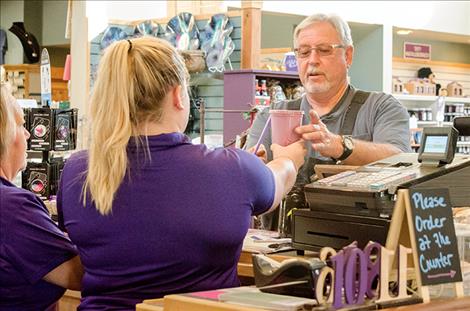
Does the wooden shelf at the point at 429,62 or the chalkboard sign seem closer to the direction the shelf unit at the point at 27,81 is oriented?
the chalkboard sign

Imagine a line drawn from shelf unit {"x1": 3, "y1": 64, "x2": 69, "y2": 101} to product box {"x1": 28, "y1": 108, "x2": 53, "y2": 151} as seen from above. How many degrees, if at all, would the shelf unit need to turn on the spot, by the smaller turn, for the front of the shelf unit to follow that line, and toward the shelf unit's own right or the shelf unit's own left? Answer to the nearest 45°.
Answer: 0° — it already faces it

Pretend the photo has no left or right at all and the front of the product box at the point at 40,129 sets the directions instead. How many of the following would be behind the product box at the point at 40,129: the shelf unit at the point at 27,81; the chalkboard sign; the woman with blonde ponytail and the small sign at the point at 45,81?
2

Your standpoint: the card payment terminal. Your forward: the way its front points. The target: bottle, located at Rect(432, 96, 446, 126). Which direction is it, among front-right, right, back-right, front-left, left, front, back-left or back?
back-right

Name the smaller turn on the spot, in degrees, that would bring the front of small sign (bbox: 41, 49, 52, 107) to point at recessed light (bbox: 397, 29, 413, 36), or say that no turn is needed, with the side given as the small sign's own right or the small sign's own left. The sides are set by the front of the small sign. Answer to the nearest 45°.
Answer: approximately 135° to the small sign's own left

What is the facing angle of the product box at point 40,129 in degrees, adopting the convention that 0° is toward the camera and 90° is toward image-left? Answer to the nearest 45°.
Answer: approximately 0°

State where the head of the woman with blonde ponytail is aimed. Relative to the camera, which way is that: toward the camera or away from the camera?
away from the camera

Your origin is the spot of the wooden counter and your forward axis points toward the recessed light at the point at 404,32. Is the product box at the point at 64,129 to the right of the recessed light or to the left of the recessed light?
left

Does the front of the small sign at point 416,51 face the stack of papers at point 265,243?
yes

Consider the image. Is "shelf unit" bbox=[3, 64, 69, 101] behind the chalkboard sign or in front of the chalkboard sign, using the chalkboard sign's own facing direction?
behind
